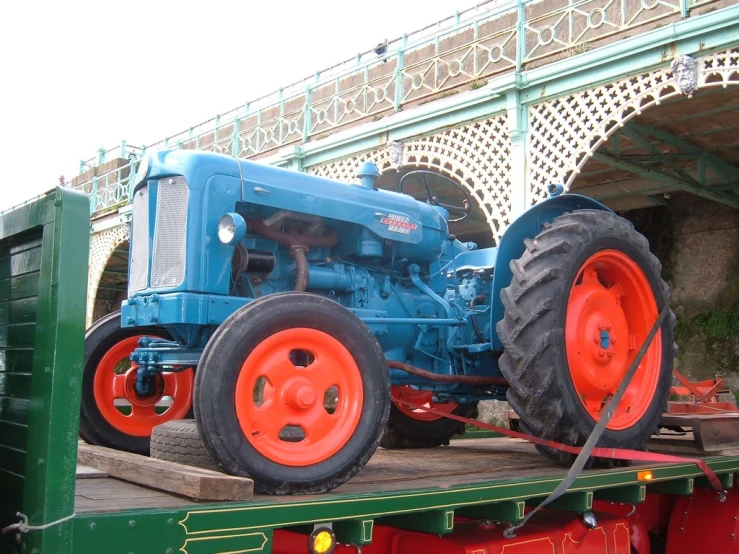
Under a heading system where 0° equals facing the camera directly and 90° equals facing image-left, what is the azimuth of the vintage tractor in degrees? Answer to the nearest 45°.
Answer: approximately 45°

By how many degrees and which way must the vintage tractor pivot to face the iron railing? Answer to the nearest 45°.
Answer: approximately 135° to its right

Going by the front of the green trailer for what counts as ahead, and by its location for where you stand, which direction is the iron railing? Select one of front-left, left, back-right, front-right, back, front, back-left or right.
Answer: back-right

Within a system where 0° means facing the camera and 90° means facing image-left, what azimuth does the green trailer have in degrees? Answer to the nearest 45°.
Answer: approximately 45°
